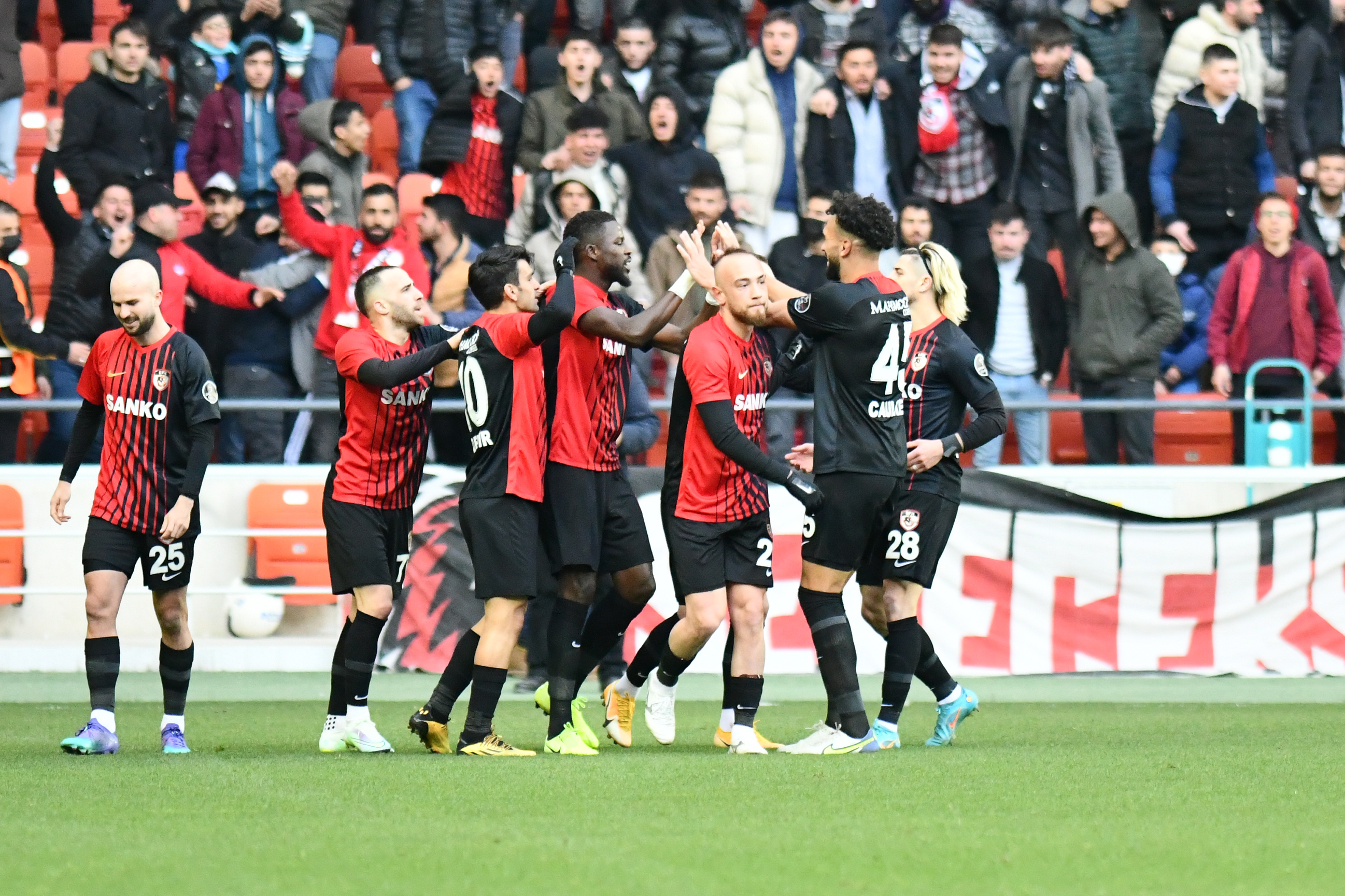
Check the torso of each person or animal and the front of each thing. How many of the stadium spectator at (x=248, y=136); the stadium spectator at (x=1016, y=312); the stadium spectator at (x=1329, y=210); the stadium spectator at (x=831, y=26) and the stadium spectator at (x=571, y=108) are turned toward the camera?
5

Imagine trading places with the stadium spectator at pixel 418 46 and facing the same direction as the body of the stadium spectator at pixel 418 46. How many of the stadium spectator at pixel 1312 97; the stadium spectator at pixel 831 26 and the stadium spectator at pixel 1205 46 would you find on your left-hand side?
3

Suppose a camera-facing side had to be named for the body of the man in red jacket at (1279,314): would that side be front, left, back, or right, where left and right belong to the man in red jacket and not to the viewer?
front

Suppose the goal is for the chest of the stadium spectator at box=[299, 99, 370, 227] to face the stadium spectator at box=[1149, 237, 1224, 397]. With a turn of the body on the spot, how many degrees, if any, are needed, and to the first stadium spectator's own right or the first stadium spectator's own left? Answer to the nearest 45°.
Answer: approximately 45° to the first stadium spectator's own left

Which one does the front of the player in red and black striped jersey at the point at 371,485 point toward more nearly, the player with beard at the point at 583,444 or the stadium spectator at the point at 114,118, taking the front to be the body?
the player with beard

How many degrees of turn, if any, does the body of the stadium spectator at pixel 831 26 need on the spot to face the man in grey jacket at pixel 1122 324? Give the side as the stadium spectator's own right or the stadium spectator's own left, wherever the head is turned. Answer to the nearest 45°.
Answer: approximately 45° to the stadium spectator's own left

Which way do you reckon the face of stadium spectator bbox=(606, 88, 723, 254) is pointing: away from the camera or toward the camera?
toward the camera

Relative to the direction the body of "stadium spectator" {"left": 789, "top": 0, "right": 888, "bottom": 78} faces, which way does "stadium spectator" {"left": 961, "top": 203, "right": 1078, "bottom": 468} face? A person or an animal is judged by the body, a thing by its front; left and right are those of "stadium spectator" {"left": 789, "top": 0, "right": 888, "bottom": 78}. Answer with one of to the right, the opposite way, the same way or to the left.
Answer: the same way

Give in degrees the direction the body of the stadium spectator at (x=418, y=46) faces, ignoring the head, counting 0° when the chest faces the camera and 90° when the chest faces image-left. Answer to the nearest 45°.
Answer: approximately 0°

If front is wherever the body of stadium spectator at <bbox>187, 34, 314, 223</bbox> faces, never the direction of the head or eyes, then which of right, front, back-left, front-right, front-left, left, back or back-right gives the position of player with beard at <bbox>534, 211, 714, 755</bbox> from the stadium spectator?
front

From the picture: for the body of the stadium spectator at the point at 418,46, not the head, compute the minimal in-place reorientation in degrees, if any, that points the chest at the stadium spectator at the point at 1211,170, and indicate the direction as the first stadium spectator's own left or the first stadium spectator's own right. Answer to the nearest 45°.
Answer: approximately 90° to the first stadium spectator's own left

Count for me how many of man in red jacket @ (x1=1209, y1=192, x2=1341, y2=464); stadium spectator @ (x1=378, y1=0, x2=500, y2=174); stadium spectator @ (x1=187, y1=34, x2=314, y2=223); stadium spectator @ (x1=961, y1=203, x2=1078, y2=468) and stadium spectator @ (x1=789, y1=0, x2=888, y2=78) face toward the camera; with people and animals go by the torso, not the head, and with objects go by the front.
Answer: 5

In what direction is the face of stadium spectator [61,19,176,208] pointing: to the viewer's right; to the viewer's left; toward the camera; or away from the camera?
toward the camera

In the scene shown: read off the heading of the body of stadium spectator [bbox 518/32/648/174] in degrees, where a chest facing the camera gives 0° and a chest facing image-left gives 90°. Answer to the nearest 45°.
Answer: approximately 0°

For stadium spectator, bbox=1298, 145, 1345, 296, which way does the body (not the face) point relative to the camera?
toward the camera

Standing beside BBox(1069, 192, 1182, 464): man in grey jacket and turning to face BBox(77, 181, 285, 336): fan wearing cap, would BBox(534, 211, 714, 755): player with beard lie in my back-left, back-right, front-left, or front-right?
front-left

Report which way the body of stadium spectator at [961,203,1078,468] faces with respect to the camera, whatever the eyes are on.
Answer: toward the camera

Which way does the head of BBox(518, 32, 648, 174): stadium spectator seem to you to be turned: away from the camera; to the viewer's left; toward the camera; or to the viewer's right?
toward the camera

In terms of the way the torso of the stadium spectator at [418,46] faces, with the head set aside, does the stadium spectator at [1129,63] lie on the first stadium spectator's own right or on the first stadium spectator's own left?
on the first stadium spectator's own left

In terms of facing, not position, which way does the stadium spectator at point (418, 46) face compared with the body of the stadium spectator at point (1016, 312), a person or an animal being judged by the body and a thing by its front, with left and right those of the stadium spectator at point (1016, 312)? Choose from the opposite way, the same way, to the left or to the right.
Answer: the same way
